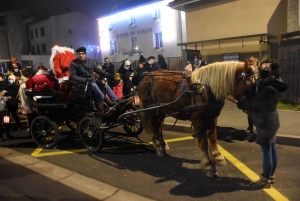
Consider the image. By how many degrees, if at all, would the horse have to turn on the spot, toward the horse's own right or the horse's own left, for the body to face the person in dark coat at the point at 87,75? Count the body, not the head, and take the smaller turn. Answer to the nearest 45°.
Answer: approximately 180°

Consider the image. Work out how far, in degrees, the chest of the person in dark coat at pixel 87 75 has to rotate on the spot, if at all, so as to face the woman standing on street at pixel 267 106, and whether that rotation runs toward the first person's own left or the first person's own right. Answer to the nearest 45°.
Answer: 0° — they already face them

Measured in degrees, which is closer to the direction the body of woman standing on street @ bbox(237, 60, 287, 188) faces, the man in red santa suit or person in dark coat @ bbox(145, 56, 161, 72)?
the man in red santa suit

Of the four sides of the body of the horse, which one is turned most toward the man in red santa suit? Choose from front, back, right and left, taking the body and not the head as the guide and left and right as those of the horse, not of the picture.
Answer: back

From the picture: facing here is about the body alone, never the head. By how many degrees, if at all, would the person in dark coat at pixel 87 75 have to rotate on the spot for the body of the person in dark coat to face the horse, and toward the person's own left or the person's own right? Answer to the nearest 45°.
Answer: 0° — they already face it

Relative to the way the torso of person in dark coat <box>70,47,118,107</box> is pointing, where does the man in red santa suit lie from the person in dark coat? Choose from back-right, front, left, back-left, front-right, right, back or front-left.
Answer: back

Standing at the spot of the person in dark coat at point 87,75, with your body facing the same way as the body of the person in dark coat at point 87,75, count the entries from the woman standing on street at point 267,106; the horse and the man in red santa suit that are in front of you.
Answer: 2

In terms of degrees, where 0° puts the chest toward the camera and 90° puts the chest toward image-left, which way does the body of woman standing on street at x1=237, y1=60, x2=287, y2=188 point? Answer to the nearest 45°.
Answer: approximately 90°

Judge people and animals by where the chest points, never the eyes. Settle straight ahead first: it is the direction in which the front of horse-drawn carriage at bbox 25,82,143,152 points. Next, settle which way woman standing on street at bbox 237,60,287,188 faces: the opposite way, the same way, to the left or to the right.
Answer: the opposite way

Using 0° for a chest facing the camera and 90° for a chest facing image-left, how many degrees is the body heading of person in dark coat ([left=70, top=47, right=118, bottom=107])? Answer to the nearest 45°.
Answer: approximately 315°
